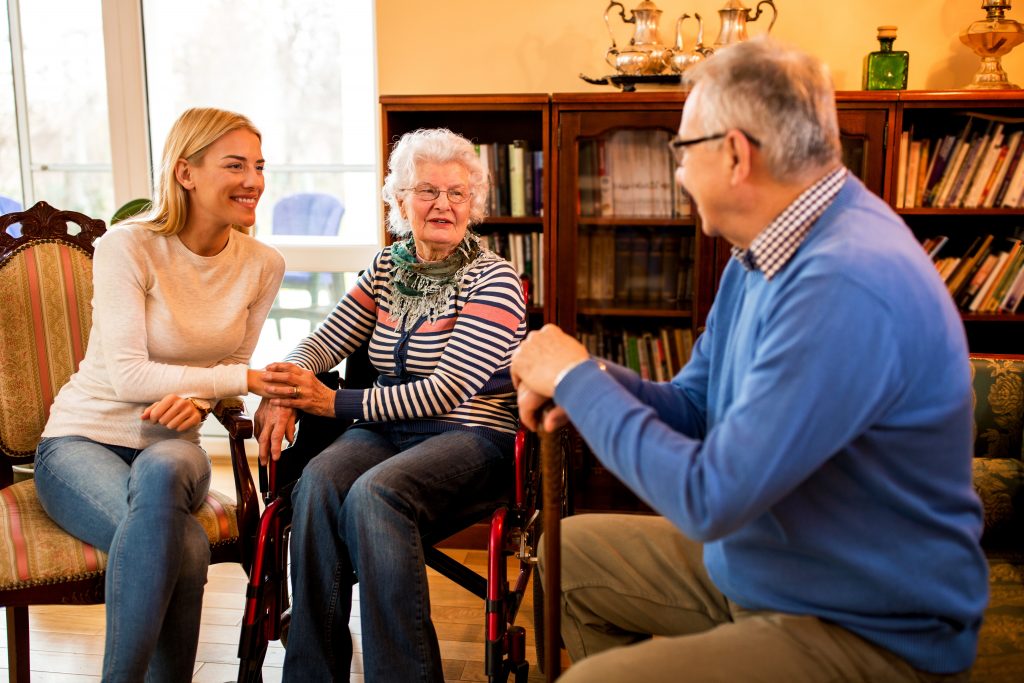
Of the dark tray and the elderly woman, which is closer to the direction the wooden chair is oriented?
the elderly woman

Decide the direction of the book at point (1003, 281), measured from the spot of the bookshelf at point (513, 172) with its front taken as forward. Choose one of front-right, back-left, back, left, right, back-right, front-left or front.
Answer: left

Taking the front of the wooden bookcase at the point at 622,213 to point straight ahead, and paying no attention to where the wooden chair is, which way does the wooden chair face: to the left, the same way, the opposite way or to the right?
to the left

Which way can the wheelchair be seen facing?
toward the camera

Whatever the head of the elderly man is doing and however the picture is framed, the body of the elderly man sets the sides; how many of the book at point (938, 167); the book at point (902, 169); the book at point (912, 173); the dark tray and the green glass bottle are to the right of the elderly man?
5

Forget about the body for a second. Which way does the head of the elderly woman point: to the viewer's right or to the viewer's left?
to the viewer's right

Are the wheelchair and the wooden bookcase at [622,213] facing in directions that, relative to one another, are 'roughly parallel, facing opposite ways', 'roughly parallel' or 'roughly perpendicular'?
roughly parallel

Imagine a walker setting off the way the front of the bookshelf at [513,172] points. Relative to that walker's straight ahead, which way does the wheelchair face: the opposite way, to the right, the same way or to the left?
the same way

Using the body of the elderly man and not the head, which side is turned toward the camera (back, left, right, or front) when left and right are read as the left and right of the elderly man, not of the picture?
left

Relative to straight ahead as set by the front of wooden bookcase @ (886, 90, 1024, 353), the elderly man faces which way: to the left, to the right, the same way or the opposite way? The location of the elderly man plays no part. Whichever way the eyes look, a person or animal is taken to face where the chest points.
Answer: to the right

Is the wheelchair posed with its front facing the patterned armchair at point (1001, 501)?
no

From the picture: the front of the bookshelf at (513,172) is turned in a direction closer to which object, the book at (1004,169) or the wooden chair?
the wooden chair

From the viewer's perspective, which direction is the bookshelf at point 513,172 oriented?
toward the camera

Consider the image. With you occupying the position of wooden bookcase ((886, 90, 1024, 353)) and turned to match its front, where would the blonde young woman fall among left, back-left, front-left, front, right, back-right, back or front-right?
front-right

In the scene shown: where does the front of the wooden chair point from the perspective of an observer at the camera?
facing the viewer and to the right of the viewer

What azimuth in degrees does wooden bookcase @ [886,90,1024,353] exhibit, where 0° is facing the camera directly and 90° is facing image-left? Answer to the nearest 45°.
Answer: approximately 0°

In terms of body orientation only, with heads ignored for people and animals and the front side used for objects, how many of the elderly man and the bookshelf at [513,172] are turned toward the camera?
1

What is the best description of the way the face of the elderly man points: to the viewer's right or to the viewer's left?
to the viewer's left
